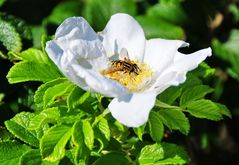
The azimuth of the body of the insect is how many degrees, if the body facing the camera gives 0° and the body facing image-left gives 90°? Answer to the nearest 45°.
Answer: approximately 270°
